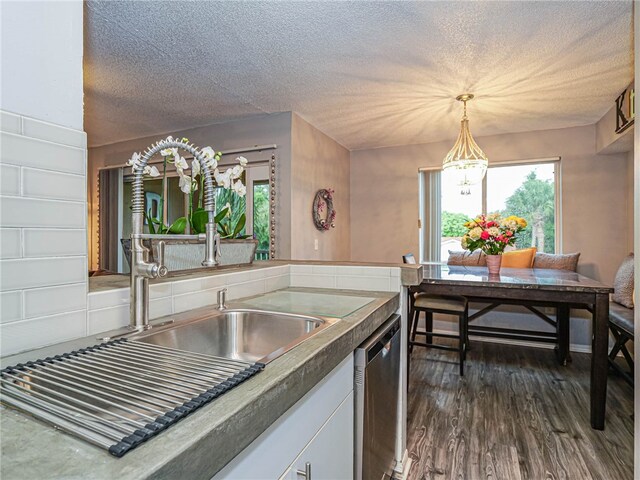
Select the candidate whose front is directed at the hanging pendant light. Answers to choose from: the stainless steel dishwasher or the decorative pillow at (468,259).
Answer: the decorative pillow

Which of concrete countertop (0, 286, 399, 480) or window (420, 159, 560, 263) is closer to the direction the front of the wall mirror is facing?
the concrete countertop

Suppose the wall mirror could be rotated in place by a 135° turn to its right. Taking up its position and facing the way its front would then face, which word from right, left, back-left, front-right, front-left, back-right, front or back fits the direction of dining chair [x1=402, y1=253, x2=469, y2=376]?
back-right

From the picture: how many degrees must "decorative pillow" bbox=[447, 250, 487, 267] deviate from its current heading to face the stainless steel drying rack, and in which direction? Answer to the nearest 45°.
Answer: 0° — it already faces it

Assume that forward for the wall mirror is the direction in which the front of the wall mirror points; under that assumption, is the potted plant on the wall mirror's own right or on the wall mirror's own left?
on the wall mirror's own left

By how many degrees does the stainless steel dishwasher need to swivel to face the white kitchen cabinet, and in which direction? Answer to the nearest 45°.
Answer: approximately 45° to its right

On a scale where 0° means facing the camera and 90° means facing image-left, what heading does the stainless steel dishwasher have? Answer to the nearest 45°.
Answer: approximately 315°

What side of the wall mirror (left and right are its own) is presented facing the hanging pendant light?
left

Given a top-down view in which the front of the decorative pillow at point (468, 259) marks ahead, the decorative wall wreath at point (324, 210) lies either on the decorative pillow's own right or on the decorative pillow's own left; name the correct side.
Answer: on the decorative pillow's own right

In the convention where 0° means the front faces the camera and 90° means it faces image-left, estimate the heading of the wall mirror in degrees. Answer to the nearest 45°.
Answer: approximately 45°

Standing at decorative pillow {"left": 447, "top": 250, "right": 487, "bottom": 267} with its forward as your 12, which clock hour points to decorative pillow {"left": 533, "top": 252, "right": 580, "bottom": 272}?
decorative pillow {"left": 533, "top": 252, "right": 580, "bottom": 272} is roughly at 9 o'clock from decorative pillow {"left": 447, "top": 250, "right": 487, "bottom": 267}.
